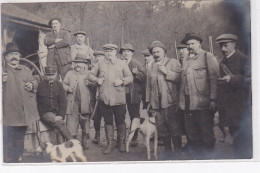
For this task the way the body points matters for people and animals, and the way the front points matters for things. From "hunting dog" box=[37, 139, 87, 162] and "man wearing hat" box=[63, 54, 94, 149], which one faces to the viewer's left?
the hunting dog

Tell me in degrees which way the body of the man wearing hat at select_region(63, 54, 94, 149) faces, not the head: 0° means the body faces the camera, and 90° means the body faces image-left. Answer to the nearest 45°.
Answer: approximately 0°

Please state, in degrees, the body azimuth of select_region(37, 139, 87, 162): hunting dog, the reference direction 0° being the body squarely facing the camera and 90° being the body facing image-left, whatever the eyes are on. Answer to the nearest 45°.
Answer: approximately 90°

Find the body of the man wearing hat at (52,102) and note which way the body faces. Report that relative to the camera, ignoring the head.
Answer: toward the camera

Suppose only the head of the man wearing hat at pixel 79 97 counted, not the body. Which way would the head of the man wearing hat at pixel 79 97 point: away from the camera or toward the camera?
toward the camera

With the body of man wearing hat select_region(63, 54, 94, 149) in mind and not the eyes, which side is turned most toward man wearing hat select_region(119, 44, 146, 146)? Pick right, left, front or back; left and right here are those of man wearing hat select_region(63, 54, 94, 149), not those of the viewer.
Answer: left

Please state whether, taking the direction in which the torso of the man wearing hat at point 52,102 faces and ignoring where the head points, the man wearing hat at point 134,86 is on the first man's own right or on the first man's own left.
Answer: on the first man's own left
